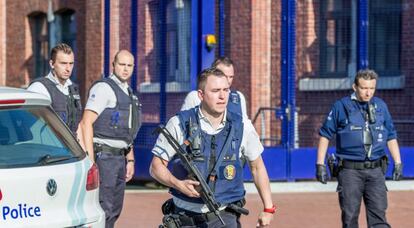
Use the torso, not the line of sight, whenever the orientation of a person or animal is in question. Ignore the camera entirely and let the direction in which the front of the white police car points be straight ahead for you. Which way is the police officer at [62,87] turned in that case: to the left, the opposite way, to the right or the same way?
the opposite way

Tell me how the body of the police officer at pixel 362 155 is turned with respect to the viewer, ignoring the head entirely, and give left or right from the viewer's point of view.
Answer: facing the viewer

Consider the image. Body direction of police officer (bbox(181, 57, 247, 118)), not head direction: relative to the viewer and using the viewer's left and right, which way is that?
facing the viewer and to the right of the viewer

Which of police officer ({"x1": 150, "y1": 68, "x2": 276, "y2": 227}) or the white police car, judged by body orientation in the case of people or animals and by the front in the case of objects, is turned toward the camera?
the police officer

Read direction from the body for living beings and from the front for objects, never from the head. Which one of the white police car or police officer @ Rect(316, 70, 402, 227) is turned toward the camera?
the police officer

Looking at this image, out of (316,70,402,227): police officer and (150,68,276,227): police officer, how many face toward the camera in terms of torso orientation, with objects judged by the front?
2

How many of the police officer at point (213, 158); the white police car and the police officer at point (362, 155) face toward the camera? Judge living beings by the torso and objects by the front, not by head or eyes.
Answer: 2

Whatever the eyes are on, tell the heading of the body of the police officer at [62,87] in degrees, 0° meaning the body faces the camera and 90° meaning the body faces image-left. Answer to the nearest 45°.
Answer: approximately 315°

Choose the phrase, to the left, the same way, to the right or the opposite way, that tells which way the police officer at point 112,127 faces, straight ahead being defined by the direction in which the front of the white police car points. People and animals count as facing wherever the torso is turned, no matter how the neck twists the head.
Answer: the opposite way

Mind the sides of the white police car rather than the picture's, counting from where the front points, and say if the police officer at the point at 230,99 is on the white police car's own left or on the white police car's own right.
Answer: on the white police car's own right

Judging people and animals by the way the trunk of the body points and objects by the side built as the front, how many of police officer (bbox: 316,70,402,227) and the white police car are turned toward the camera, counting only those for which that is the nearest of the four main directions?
1

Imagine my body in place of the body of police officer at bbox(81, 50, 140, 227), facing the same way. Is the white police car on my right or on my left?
on my right

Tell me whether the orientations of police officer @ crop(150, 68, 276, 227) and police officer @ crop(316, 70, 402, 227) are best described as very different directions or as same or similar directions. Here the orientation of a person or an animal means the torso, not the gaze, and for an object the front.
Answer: same or similar directions

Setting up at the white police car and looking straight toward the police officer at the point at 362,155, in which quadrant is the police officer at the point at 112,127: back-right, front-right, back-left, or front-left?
front-left

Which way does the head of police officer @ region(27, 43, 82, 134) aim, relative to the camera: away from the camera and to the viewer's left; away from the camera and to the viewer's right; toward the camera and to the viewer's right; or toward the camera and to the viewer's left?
toward the camera and to the viewer's right

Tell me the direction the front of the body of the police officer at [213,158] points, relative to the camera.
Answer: toward the camera

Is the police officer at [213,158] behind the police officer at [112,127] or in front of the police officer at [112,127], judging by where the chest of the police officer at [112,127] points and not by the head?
in front

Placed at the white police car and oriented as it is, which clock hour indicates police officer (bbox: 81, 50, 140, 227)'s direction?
The police officer is roughly at 4 o'clock from the white police car.
